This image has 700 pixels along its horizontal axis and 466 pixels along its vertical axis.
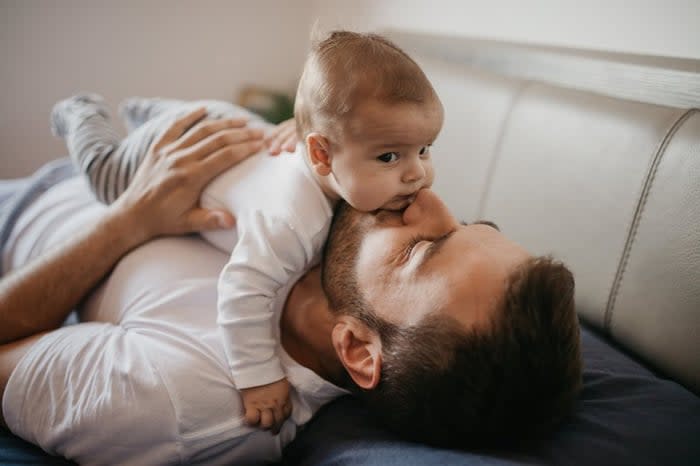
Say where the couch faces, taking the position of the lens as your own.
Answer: facing the viewer and to the left of the viewer
